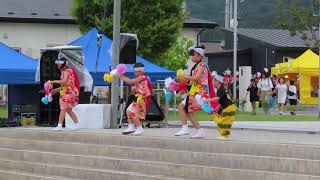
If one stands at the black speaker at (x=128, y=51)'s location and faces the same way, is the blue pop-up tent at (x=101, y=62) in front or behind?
behind

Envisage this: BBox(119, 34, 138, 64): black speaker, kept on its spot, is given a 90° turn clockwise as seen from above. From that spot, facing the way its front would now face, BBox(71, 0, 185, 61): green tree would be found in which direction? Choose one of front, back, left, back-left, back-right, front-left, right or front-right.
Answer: back-right

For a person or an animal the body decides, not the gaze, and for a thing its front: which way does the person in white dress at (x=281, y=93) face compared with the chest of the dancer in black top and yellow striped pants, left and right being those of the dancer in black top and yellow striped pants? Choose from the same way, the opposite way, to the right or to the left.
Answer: to the left

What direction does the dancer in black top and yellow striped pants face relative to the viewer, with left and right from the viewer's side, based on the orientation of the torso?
facing to the left of the viewer

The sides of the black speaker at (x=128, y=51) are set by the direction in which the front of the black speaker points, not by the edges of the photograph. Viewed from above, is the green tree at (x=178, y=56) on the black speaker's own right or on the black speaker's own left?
on the black speaker's own left

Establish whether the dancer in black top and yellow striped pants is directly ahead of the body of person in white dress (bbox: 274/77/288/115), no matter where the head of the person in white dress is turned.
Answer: yes

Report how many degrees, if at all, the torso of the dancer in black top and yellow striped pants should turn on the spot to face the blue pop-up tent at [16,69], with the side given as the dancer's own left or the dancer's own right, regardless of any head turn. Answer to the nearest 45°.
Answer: approximately 45° to the dancer's own right

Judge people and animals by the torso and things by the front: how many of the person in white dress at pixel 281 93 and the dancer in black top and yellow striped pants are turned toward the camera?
1

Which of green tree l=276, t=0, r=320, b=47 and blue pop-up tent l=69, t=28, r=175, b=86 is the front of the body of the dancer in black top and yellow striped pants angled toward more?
the blue pop-up tent
